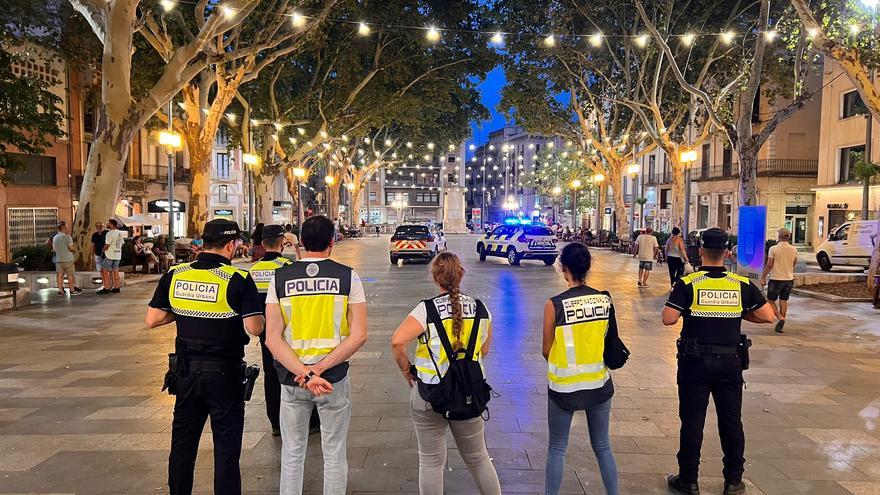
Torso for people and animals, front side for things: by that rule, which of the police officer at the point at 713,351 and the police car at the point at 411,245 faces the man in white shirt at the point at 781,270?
the police officer

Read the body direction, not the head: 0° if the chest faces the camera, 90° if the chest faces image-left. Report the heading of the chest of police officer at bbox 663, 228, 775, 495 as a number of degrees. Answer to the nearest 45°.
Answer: approximately 180°

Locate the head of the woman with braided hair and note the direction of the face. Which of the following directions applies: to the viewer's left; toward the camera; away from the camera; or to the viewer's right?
away from the camera

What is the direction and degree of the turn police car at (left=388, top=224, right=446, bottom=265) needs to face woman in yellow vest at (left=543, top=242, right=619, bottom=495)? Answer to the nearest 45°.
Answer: approximately 135° to its right

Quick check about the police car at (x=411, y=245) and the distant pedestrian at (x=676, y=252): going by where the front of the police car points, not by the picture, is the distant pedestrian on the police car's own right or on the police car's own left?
on the police car's own right

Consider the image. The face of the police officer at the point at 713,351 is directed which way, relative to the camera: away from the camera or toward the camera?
away from the camera

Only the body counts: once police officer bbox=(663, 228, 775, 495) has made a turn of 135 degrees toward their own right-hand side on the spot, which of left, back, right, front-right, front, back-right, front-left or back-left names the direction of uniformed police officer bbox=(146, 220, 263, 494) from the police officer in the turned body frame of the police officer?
right

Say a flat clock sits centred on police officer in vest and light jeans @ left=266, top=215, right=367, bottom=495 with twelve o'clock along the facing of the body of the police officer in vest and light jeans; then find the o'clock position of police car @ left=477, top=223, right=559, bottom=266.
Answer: The police car is roughly at 1 o'clock from the police officer in vest and light jeans.

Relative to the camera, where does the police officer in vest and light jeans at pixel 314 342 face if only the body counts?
away from the camera
